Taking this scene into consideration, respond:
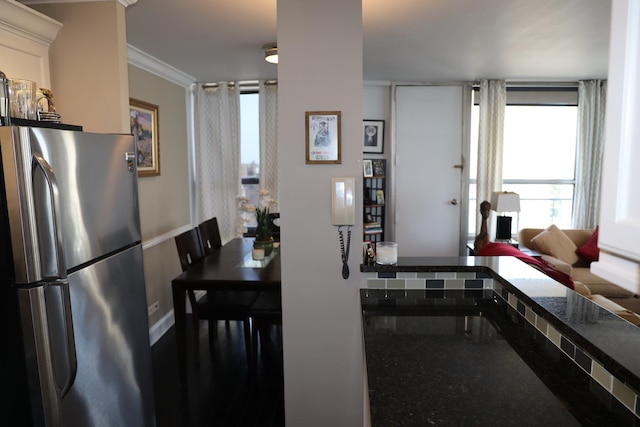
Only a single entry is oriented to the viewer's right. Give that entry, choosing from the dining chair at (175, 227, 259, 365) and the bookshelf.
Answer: the dining chair

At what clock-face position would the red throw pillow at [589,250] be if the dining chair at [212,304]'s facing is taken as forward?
The red throw pillow is roughly at 12 o'clock from the dining chair.

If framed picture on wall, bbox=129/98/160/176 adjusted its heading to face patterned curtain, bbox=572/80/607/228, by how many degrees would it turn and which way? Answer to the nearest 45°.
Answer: approximately 45° to its left

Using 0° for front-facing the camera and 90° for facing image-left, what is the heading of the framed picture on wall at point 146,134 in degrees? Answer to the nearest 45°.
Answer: approximately 315°

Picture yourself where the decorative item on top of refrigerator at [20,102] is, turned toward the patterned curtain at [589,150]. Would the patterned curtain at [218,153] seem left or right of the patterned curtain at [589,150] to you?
left

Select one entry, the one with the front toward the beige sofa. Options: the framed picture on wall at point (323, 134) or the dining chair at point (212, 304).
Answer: the dining chair

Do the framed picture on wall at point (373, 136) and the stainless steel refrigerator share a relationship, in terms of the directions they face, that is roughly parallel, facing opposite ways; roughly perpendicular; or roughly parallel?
roughly perpendicular

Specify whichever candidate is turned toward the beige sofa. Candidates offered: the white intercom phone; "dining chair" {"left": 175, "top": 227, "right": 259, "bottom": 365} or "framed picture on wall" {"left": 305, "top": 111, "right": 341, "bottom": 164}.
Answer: the dining chair

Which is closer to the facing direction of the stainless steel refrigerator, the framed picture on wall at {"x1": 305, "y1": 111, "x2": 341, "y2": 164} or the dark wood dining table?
the framed picture on wall

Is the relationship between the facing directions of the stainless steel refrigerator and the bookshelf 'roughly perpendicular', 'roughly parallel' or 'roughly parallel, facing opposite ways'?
roughly perpendicular

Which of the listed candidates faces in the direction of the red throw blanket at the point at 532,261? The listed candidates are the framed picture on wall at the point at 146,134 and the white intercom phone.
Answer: the framed picture on wall

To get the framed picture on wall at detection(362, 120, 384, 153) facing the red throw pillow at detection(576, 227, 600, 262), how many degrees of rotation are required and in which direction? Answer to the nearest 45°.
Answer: approximately 90° to its left

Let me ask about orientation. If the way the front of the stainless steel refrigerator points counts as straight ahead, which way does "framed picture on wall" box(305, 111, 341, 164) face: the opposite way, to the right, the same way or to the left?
to the right
